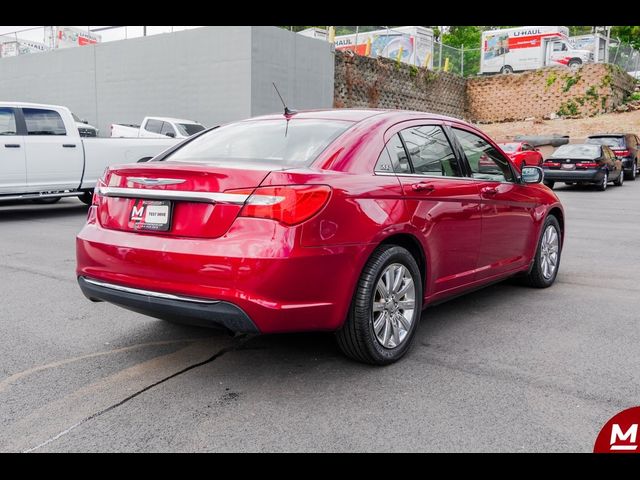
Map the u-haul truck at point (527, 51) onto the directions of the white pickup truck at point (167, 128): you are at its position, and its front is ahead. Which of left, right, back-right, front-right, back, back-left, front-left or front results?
left

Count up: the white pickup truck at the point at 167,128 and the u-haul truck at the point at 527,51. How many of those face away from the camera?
0

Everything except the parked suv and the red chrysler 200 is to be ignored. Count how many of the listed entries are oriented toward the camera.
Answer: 0

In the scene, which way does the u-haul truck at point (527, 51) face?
to the viewer's right

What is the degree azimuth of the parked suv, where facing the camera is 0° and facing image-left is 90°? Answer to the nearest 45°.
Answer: approximately 225°

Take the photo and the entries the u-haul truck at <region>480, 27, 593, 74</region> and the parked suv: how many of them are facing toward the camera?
0

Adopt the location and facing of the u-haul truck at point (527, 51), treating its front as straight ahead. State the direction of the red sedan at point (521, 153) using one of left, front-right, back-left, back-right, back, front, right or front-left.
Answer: right

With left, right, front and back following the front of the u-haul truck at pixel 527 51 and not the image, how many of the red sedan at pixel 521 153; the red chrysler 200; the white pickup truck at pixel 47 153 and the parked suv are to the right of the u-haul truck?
4

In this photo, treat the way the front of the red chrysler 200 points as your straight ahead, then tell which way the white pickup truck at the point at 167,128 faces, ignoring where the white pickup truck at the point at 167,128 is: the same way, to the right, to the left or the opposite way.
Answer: to the right

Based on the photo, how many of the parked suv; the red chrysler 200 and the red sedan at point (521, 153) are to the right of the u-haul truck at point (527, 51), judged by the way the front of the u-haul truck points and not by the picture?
3

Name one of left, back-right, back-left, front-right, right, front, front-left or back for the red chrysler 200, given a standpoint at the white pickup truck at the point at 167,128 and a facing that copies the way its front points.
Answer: front-right

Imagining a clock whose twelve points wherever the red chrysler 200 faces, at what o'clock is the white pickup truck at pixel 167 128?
The white pickup truck is roughly at 10 o'clock from the red chrysler 200.

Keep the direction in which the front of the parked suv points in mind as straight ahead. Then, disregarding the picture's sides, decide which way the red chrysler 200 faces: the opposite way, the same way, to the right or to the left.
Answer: the same way

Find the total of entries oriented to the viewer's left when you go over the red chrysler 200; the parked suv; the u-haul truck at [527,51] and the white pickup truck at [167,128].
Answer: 0

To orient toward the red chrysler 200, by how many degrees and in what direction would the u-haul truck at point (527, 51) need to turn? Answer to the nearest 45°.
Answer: approximately 90° to its right

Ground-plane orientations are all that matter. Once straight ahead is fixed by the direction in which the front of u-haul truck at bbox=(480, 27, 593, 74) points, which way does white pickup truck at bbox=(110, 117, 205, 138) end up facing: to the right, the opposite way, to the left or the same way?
the same way

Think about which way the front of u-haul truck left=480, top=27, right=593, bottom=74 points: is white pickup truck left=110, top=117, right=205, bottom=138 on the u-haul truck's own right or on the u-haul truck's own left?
on the u-haul truck's own right

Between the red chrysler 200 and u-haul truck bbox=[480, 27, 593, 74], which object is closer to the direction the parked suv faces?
the u-haul truck
